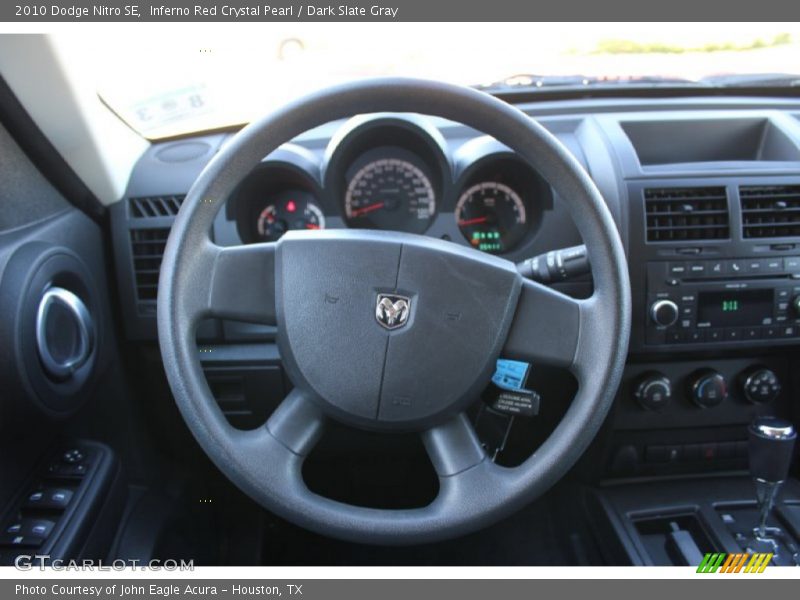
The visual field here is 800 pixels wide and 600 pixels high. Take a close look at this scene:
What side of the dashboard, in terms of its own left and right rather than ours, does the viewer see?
front
